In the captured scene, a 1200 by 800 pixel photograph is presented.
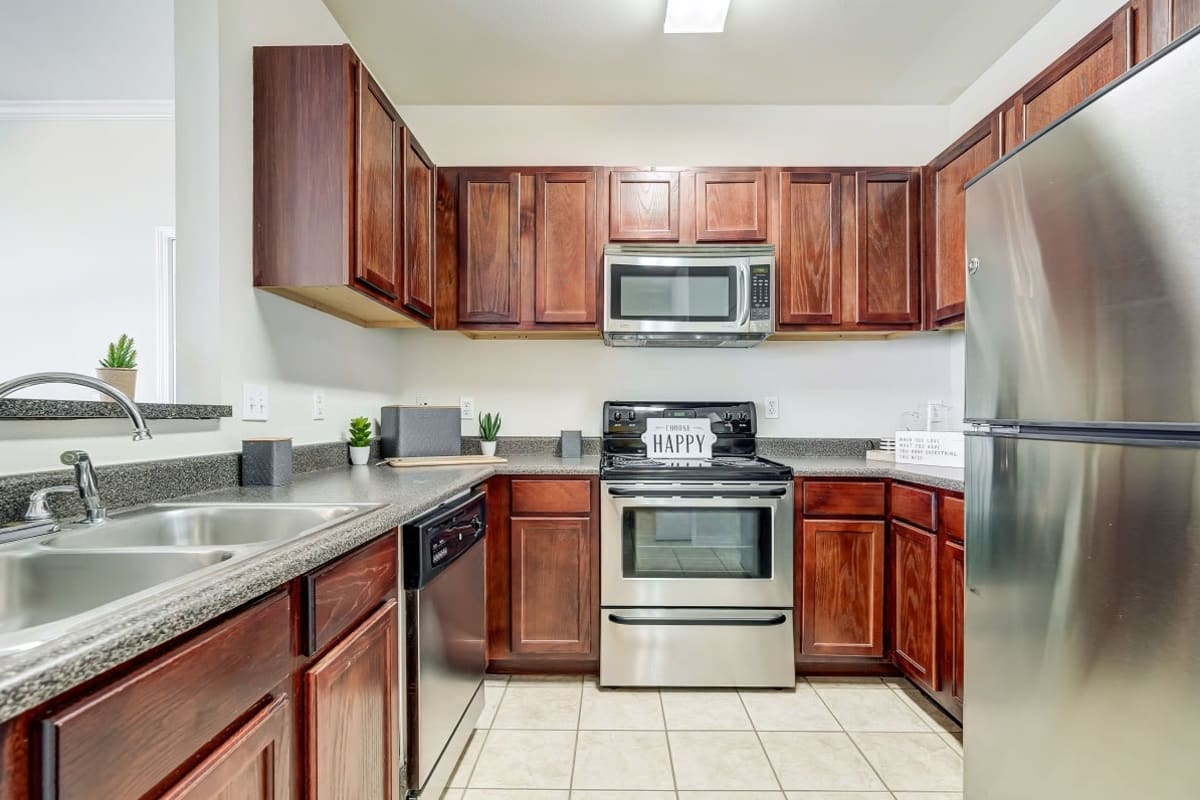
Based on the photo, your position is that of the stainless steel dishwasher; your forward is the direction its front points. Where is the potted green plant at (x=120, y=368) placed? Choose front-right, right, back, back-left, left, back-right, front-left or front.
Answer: back-right

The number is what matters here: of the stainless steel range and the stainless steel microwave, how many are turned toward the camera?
2

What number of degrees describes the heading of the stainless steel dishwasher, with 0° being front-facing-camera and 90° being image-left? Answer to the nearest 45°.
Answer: approximately 315°

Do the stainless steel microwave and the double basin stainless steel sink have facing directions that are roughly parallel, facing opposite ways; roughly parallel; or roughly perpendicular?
roughly perpendicular

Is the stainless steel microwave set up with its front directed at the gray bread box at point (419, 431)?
no

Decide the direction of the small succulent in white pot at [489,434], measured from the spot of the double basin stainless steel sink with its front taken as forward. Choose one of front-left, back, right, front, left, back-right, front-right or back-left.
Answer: left

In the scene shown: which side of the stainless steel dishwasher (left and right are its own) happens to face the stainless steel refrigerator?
front

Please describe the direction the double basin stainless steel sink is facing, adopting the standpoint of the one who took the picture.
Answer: facing the viewer and to the right of the viewer

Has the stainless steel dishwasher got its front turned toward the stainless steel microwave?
no

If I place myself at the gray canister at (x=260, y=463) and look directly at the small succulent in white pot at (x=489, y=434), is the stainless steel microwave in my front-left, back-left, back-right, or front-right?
front-right

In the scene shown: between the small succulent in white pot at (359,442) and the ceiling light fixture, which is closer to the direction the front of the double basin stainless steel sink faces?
the ceiling light fixture

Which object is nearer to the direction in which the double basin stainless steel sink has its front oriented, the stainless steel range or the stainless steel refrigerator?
the stainless steel refrigerator

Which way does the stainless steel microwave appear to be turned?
toward the camera

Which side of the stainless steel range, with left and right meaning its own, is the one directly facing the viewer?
front

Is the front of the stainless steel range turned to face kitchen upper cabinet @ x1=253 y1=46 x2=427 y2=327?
no

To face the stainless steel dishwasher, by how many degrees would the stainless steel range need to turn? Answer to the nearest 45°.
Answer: approximately 45° to its right
